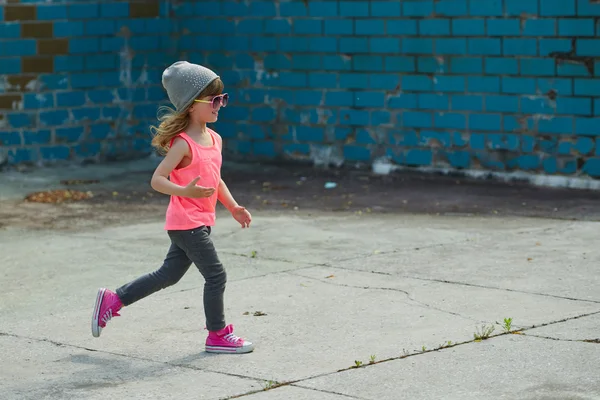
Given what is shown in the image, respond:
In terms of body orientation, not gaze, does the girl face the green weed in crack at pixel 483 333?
yes

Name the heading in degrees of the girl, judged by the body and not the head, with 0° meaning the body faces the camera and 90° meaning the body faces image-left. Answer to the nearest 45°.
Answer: approximately 270°
